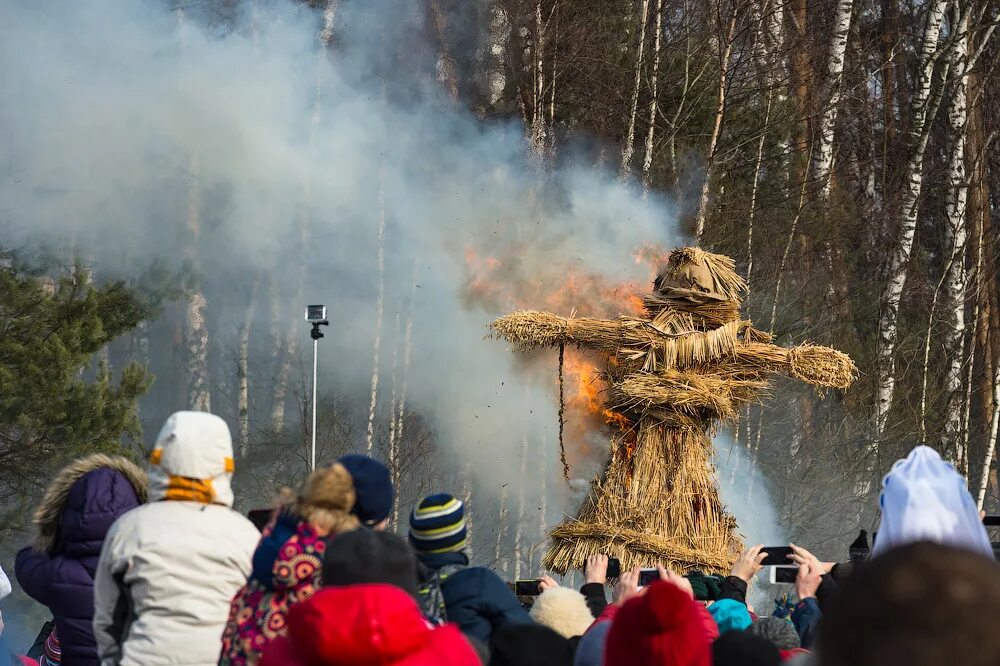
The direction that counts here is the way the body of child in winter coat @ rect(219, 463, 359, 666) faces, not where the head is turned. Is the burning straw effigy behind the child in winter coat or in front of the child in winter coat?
in front

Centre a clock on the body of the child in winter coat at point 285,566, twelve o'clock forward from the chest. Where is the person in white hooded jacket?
The person in white hooded jacket is roughly at 9 o'clock from the child in winter coat.

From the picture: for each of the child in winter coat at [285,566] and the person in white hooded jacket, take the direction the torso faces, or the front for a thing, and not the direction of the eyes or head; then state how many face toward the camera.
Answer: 0

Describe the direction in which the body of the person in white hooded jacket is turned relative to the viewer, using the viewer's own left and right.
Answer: facing away from the viewer

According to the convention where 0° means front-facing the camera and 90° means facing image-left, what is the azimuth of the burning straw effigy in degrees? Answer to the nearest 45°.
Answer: approximately 0°

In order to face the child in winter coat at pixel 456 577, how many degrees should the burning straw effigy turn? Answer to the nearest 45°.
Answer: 0° — it already faces them

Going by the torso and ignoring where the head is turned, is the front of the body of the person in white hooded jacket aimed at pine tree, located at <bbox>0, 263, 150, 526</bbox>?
yes

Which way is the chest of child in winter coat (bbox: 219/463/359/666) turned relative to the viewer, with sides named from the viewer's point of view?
facing away from the viewer and to the right of the viewer

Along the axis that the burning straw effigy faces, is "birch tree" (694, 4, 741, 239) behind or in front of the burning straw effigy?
behind

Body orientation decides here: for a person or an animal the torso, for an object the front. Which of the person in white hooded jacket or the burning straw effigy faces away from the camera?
the person in white hooded jacket

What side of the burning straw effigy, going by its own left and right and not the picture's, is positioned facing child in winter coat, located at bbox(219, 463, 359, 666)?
front

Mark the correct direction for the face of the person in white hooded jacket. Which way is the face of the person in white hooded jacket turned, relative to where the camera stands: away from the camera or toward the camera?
away from the camera

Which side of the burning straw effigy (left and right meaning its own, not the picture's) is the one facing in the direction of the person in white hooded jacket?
front
